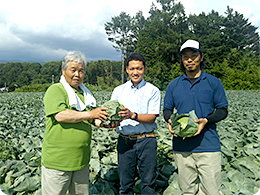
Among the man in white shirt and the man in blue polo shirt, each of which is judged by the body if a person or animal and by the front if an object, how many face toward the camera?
2

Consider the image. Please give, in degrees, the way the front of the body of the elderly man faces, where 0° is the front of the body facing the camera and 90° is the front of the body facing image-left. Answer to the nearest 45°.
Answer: approximately 315°

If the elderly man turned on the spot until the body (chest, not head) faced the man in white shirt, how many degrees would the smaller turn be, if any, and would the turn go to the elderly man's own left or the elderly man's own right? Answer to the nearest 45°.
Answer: approximately 45° to the elderly man's own left

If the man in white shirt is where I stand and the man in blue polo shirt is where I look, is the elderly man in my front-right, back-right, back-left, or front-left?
back-right

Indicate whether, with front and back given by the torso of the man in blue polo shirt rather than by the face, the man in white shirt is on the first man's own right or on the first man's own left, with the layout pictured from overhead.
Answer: on the first man's own right

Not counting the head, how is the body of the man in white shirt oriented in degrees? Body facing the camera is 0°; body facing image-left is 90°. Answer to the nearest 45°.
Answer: approximately 0°

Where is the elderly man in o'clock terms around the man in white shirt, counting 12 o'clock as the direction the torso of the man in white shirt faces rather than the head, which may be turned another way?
The elderly man is roughly at 2 o'clock from the man in white shirt.

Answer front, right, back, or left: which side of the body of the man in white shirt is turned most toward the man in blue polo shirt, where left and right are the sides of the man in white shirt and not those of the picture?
left
